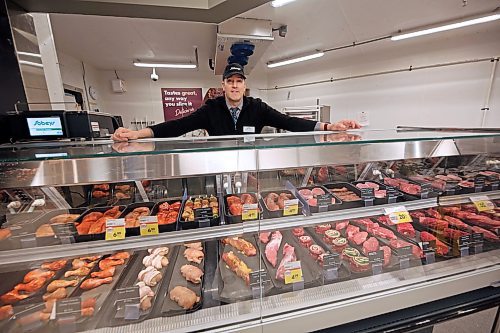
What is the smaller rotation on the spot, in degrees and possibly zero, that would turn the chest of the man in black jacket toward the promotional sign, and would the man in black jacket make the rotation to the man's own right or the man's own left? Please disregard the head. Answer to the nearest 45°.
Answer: approximately 180°

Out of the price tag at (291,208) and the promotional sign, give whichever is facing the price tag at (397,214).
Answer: the promotional sign

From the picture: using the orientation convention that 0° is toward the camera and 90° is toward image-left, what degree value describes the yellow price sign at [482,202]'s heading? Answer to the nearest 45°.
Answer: approximately 0°

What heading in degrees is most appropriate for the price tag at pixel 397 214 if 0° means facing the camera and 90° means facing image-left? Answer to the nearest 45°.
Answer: approximately 0°

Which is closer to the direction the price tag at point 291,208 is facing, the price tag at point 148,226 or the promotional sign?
the price tag

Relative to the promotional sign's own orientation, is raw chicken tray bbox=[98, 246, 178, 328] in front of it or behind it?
in front

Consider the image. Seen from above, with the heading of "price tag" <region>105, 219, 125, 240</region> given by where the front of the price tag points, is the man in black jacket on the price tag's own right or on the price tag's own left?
on the price tag's own left

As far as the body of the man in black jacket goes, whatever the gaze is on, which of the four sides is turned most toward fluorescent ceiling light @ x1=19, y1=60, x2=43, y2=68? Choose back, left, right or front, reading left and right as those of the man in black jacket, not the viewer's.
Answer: right

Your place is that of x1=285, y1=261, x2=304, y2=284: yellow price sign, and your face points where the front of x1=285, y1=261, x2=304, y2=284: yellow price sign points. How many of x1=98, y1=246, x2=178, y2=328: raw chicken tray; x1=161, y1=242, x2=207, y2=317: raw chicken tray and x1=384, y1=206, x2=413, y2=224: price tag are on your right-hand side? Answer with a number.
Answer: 2
